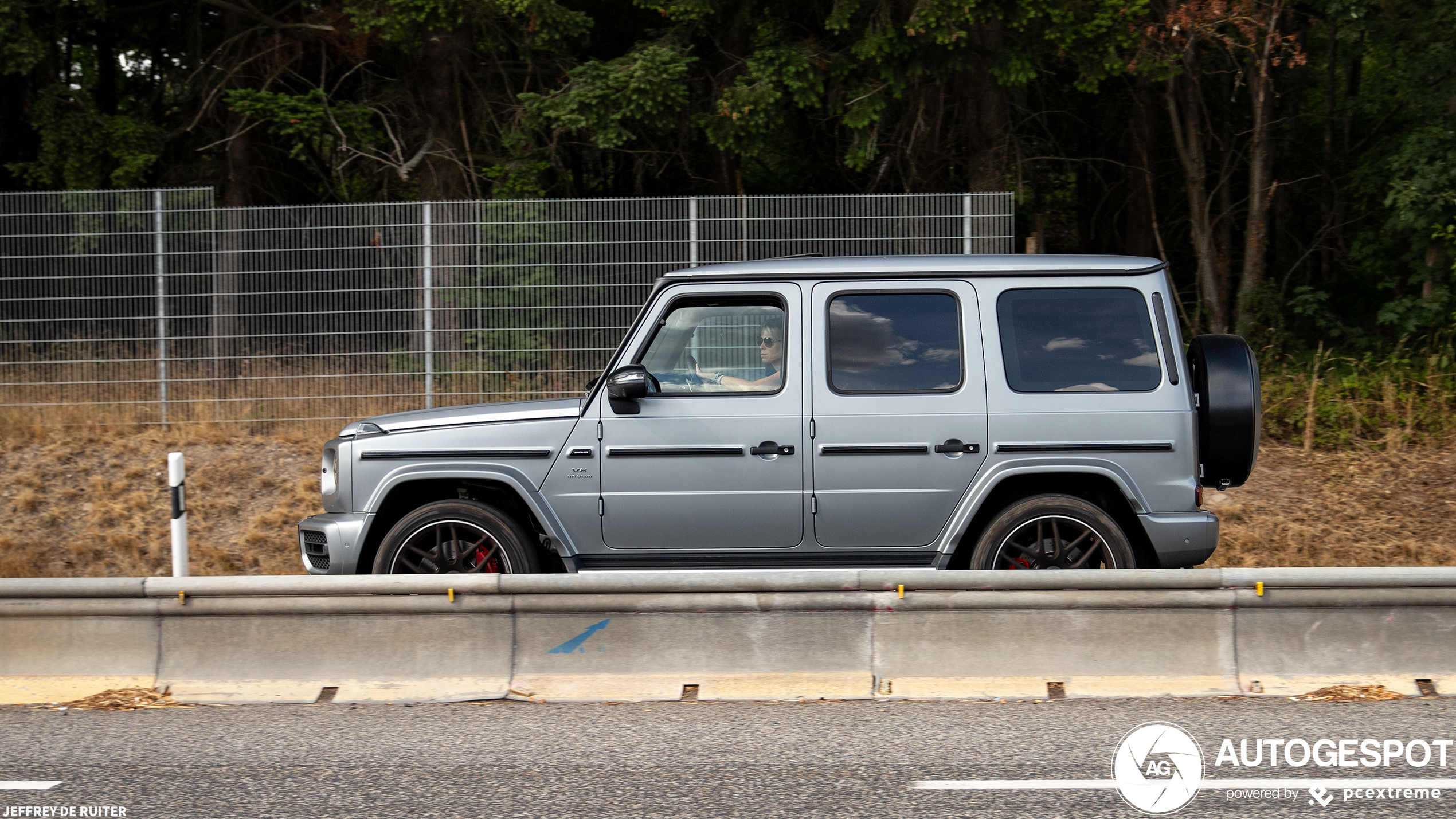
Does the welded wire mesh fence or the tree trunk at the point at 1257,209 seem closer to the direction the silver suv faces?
the welded wire mesh fence

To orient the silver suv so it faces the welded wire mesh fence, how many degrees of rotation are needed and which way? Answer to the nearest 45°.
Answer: approximately 45° to its right

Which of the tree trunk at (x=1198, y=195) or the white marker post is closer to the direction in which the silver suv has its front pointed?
the white marker post

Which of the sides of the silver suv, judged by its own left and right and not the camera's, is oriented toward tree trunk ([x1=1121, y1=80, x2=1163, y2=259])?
right

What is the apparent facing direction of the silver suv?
to the viewer's left

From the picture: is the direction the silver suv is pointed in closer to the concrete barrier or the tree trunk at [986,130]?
the concrete barrier

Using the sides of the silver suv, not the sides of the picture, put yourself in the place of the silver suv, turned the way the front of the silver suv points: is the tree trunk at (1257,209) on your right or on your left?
on your right

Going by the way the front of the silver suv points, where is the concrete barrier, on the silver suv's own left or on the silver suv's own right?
on the silver suv's own left

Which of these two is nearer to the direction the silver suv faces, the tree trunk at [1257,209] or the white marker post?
the white marker post

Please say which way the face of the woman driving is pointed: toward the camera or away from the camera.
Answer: toward the camera
